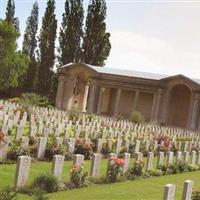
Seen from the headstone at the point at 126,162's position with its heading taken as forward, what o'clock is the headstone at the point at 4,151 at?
the headstone at the point at 4,151 is roughly at 4 o'clock from the headstone at the point at 126,162.

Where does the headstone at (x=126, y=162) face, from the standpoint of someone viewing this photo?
facing the viewer and to the right of the viewer

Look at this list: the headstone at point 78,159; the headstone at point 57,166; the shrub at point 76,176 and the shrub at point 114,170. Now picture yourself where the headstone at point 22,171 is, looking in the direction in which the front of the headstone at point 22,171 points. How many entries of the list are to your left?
4

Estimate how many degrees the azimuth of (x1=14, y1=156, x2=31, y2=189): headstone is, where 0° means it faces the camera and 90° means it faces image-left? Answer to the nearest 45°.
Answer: approximately 315°

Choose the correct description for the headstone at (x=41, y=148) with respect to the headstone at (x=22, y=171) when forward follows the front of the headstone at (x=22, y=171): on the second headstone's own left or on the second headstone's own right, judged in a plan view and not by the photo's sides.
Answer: on the second headstone's own left

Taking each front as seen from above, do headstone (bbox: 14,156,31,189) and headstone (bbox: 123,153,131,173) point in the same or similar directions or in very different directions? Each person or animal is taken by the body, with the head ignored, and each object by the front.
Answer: same or similar directions

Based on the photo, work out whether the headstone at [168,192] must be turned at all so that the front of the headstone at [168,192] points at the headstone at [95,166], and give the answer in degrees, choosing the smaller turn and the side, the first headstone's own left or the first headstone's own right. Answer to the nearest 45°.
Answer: approximately 180°

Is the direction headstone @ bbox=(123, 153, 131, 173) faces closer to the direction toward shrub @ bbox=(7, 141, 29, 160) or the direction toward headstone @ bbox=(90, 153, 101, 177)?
the headstone

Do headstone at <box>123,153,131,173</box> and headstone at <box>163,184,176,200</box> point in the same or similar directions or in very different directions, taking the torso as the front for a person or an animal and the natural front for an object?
same or similar directions

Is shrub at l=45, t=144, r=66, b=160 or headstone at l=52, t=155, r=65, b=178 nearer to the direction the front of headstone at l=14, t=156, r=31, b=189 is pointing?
the headstone

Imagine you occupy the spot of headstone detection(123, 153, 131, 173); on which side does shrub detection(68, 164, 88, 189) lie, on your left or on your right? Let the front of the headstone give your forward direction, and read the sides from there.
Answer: on your right

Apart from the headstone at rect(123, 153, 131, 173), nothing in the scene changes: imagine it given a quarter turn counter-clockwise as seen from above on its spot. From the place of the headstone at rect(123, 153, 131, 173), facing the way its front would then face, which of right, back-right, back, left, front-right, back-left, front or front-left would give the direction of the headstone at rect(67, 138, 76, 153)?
left
